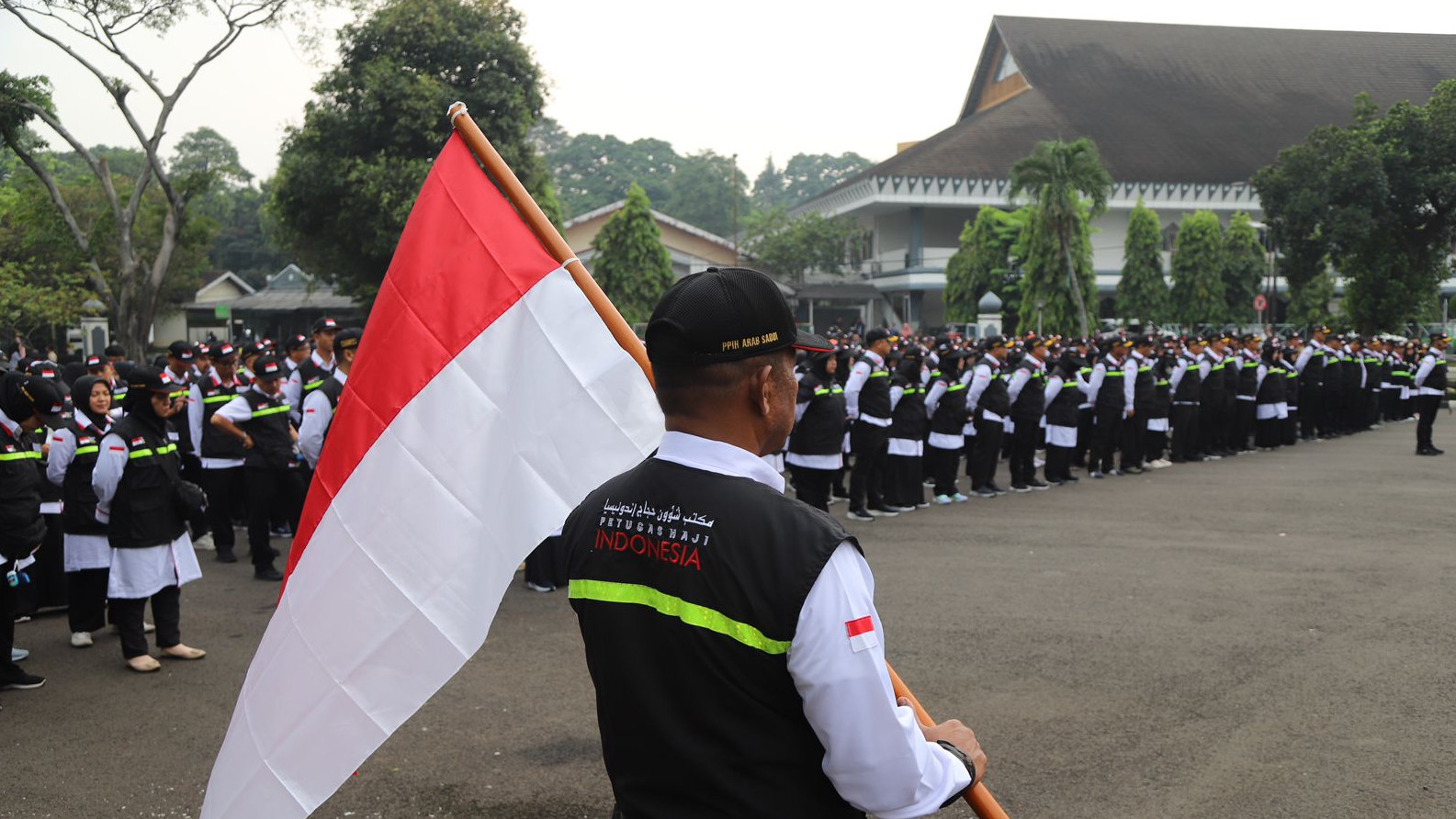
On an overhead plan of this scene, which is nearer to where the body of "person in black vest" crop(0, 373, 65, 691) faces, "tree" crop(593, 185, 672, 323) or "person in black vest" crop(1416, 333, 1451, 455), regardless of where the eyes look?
the person in black vest

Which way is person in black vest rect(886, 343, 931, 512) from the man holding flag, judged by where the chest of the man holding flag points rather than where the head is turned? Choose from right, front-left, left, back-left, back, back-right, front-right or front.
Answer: front-left

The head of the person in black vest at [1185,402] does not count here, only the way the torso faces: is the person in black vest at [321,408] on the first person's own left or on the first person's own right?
on the first person's own right

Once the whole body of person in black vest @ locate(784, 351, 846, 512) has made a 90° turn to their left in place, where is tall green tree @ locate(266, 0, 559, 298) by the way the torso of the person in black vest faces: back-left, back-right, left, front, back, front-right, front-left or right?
left

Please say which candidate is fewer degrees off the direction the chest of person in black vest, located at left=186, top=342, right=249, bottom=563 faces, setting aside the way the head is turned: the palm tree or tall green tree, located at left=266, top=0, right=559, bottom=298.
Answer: the palm tree

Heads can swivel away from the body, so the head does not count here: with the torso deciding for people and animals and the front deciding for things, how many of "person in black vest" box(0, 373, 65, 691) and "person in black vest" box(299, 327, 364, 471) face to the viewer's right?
2

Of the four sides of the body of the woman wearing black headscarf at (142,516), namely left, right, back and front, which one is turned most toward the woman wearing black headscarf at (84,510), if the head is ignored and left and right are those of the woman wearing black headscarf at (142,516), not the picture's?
back

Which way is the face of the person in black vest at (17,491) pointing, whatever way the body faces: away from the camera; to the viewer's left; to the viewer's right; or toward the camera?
to the viewer's right

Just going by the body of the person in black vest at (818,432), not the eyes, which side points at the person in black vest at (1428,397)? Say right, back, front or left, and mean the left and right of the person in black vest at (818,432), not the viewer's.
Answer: left

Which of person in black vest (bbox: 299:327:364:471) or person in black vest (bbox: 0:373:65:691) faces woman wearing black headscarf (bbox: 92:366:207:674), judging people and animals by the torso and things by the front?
person in black vest (bbox: 0:373:65:691)

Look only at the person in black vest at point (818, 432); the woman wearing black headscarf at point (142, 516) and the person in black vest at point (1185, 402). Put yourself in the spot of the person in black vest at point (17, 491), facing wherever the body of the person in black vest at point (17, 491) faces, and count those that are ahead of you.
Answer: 3

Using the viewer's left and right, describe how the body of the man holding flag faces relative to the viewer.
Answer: facing away from the viewer and to the right of the viewer

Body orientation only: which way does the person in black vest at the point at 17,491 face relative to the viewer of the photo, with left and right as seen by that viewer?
facing to the right of the viewer

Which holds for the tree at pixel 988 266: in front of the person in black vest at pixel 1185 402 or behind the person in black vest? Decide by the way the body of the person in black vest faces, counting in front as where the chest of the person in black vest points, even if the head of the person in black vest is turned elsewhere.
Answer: behind

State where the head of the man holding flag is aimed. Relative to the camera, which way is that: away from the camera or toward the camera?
away from the camera

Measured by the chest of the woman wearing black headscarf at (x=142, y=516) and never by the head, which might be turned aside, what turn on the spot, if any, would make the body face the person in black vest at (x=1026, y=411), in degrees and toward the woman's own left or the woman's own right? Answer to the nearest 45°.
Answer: approximately 45° to the woman's own left

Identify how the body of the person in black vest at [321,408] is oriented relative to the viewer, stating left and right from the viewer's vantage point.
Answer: facing to the right of the viewer
